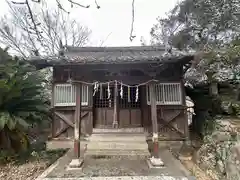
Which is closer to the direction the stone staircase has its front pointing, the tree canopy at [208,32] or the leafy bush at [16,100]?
the leafy bush

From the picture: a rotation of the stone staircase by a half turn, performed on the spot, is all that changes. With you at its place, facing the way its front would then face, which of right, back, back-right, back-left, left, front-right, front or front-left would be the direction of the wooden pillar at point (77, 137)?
back-left

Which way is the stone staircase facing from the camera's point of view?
toward the camera

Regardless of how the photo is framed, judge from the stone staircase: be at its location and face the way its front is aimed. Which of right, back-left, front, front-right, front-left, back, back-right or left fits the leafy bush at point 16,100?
right

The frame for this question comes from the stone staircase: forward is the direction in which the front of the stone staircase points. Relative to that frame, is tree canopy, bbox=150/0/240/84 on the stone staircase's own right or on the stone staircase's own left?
on the stone staircase's own left
